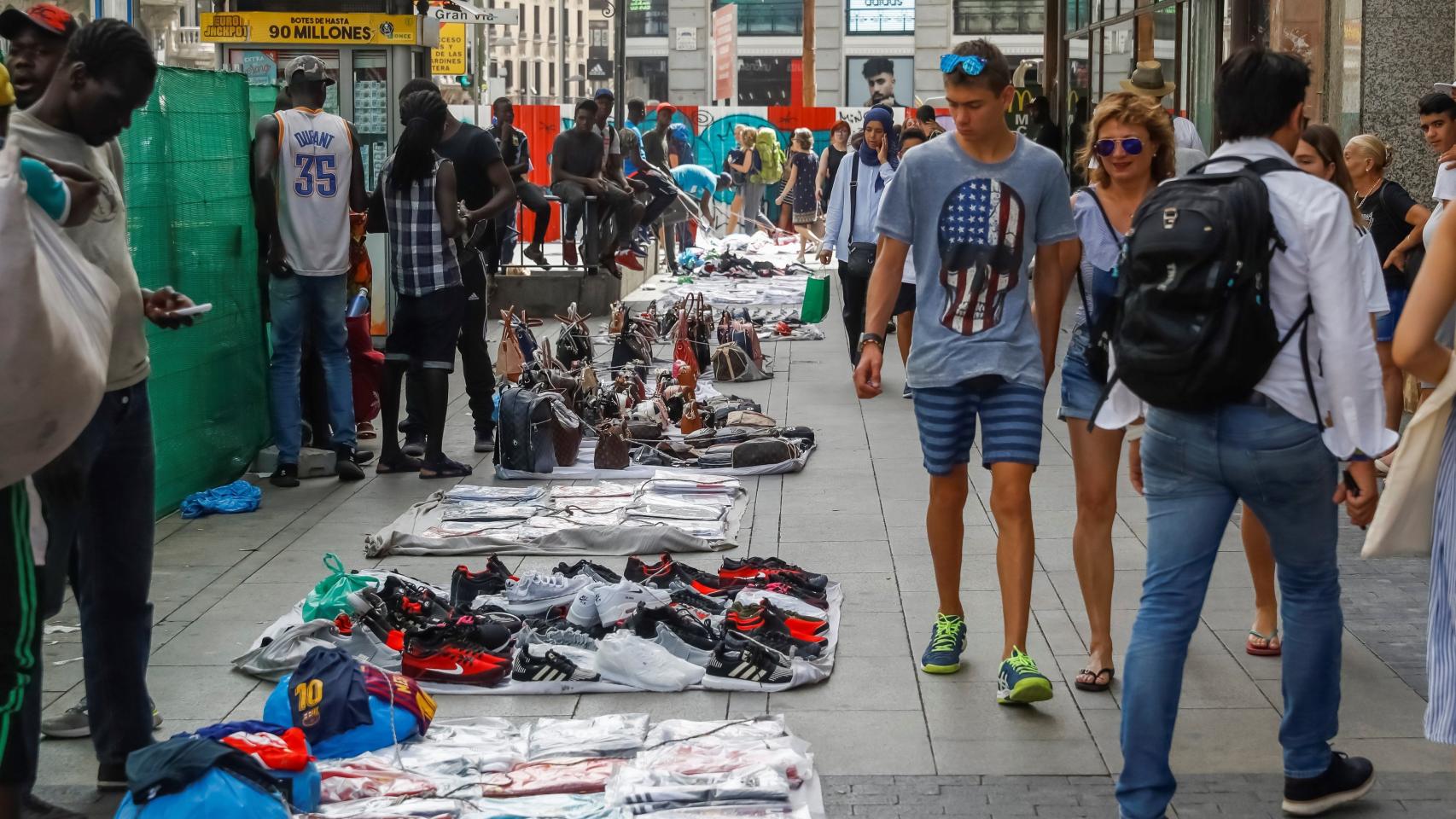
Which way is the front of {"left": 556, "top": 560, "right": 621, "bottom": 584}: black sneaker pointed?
to the viewer's right

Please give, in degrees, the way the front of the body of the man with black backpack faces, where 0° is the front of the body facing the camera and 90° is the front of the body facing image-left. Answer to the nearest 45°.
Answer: approximately 225°

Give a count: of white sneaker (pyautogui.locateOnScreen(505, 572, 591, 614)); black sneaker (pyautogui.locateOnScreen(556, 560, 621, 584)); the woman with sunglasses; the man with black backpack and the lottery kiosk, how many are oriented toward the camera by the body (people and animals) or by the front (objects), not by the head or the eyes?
2

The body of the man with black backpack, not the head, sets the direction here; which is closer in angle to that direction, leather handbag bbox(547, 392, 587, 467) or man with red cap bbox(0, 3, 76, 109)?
the leather handbag

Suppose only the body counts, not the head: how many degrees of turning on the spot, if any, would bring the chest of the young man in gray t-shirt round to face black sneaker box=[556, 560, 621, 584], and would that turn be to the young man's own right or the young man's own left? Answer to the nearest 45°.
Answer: approximately 135° to the young man's own right

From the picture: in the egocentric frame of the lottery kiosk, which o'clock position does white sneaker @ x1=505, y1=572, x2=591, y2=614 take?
The white sneaker is roughly at 12 o'clock from the lottery kiosk.

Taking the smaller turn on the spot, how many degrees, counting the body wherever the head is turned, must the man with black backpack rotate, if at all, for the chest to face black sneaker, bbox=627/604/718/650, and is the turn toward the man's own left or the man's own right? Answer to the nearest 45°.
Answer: approximately 90° to the man's own left

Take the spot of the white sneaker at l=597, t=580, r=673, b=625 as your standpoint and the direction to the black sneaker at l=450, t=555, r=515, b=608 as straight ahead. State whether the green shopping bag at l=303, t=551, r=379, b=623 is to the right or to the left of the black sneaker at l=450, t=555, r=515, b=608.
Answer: left
